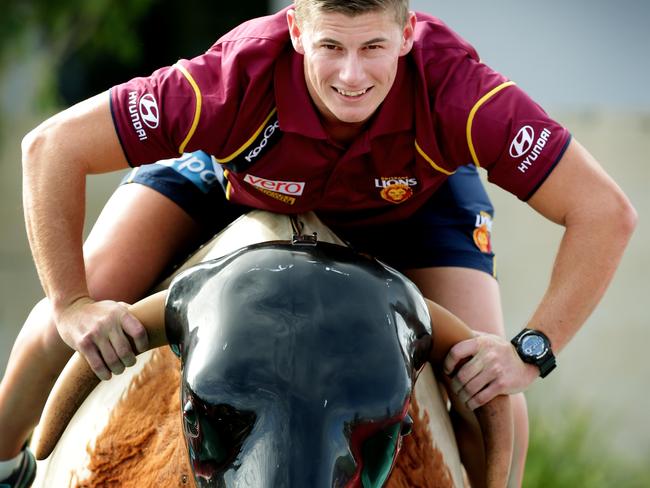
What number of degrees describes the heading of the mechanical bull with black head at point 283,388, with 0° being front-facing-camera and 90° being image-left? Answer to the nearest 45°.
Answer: approximately 0°
